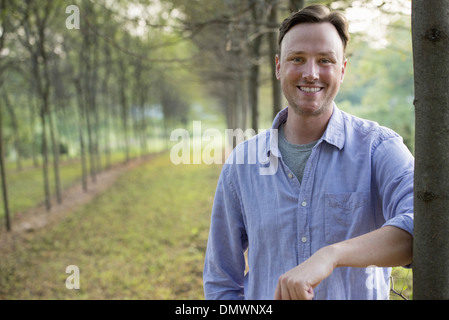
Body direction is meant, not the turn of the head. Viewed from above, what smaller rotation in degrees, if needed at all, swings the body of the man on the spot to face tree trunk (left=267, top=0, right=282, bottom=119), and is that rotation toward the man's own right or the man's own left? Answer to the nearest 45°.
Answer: approximately 180°

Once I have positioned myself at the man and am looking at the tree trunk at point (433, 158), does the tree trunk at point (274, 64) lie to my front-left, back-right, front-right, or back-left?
back-left

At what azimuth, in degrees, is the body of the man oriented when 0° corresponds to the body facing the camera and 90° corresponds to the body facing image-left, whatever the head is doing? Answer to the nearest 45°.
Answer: approximately 0°
